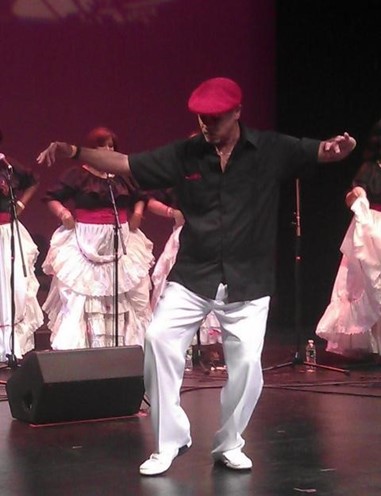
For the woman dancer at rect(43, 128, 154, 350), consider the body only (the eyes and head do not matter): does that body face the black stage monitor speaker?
yes

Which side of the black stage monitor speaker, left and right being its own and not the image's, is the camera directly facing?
back

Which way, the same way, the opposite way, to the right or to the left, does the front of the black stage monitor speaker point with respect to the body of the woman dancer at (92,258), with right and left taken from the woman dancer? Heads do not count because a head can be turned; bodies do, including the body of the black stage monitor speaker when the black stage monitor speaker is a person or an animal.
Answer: the opposite way

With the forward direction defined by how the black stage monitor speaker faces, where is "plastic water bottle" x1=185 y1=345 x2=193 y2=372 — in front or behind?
in front

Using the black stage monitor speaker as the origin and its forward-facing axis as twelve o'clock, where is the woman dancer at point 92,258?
The woman dancer is roughly at 12 o'clock from the black stage monitor speaker.

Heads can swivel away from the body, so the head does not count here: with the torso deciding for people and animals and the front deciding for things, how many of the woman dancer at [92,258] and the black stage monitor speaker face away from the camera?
1

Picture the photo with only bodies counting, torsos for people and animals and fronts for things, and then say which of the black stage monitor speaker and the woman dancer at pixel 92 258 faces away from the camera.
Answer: the black stage monitor speaker
